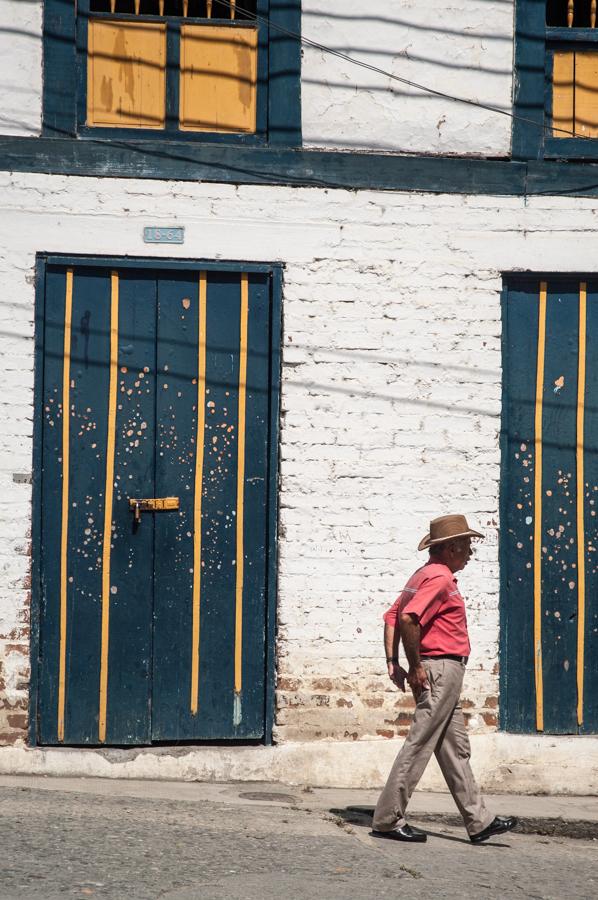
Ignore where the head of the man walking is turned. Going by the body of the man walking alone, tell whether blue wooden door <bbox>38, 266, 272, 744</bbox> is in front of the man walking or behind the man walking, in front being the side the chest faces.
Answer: behind

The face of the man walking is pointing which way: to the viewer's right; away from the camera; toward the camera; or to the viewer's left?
to the viewer's right

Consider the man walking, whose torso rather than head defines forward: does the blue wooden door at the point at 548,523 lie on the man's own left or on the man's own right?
on the man's own left

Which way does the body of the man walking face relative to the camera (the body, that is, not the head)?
to the viewer's right
